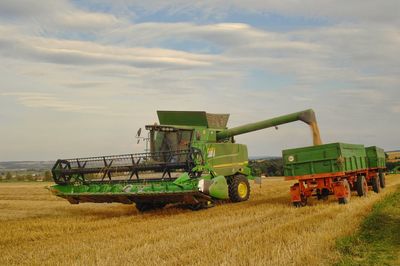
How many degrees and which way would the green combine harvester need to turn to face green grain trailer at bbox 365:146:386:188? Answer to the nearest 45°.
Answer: approximately 180°

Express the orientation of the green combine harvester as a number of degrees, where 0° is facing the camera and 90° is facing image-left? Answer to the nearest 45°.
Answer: approximately 45°
